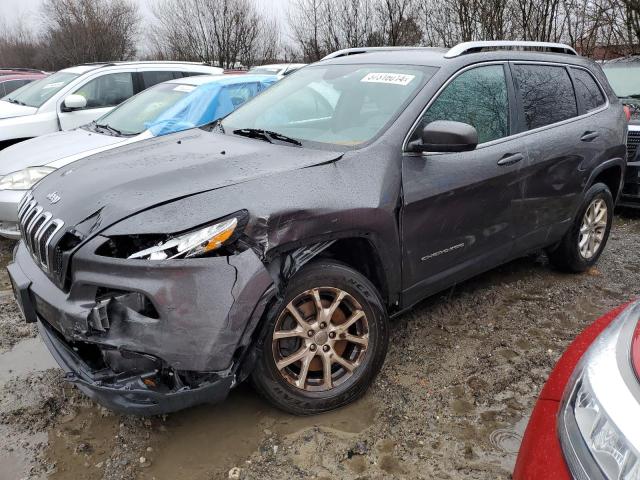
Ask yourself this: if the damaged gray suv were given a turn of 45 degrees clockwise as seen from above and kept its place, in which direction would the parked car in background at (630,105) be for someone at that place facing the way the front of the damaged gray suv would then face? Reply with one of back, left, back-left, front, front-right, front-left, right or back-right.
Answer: back-right

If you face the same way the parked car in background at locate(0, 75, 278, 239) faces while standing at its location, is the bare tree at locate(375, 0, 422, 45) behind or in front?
behind

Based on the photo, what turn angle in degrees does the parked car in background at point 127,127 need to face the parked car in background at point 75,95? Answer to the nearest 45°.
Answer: approximately 135° to its right

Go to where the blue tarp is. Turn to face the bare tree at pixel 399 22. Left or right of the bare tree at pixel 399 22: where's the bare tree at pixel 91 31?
left

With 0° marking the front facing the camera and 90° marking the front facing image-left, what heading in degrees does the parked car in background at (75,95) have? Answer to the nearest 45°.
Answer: approximately 45°

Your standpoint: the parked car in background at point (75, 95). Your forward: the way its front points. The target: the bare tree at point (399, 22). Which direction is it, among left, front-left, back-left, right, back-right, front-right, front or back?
back

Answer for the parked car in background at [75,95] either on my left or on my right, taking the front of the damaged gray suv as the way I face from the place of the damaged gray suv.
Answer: on my right

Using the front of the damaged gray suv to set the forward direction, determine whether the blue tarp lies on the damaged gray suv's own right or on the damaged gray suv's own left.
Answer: on the damaged gray suv's own right

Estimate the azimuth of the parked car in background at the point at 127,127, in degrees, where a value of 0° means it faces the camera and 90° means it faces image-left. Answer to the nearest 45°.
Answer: approximately 45°

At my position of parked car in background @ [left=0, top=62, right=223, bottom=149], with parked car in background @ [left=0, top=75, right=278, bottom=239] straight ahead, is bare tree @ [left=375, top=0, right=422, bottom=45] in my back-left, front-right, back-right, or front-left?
back-left
